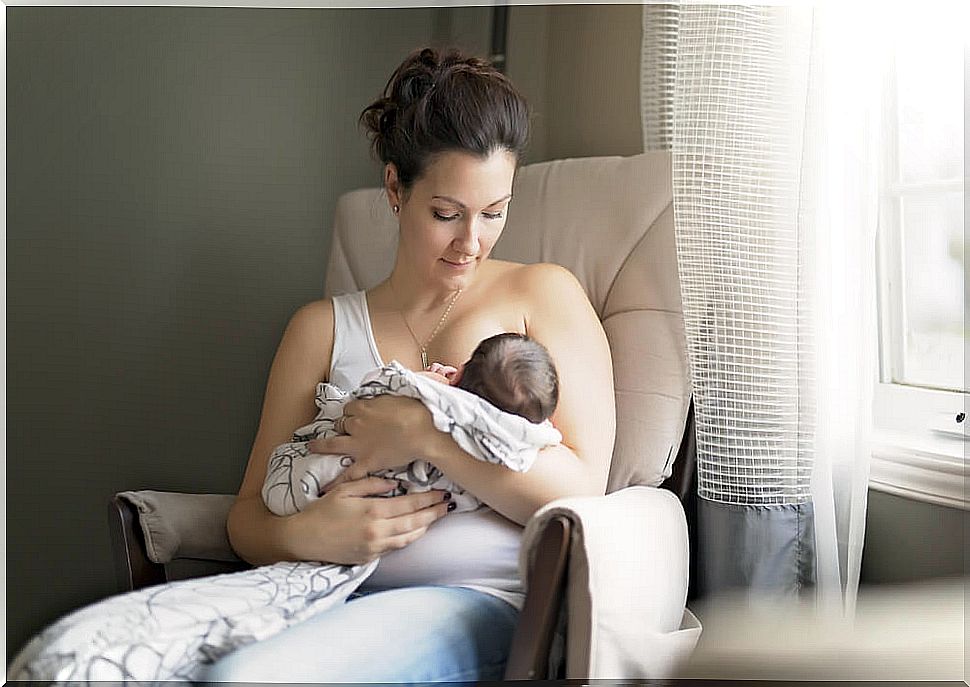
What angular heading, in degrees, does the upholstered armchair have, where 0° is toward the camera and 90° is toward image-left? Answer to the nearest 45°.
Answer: approximately 45°
